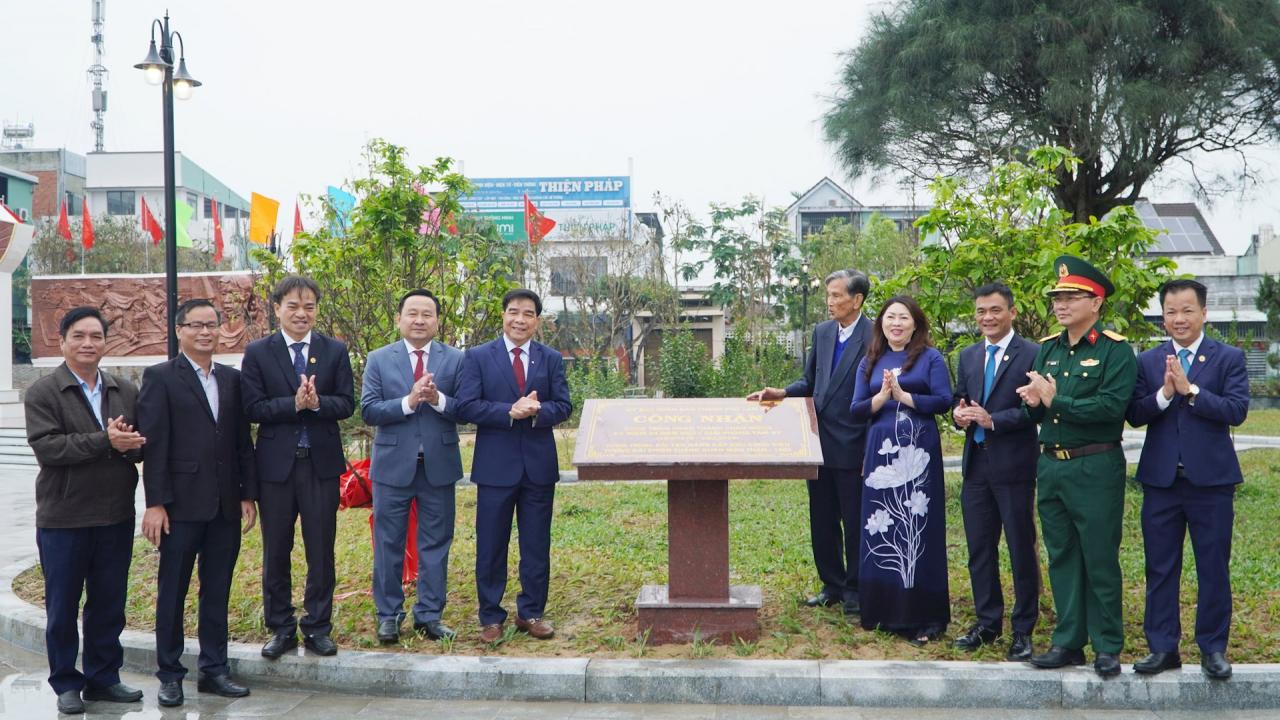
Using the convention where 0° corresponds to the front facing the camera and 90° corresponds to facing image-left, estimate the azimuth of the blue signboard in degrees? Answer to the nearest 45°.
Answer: approximately 0°

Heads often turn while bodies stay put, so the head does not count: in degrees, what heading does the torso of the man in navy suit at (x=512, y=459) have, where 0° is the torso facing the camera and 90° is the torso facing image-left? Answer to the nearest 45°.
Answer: approximately 0°

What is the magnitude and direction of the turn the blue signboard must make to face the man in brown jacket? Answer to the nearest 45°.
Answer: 0° — it already faces them

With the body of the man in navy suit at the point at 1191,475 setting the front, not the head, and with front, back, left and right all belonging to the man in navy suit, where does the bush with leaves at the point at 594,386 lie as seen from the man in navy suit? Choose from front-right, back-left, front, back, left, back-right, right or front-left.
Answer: back-right

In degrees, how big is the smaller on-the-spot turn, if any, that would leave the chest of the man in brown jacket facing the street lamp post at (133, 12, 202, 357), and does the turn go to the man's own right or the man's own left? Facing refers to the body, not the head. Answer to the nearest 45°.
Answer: approximately 135° to the man's own left

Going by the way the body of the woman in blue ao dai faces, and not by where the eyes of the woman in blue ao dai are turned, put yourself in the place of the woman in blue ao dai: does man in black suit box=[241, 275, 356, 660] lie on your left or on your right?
on your right

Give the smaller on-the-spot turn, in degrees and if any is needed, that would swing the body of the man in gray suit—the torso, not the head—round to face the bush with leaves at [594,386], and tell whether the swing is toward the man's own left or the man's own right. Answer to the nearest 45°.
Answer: approximately 180°

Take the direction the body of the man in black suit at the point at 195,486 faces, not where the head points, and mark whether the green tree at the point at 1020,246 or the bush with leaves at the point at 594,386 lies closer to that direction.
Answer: the green tree

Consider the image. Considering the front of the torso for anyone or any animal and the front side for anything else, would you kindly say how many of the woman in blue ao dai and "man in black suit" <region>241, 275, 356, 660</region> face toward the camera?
2

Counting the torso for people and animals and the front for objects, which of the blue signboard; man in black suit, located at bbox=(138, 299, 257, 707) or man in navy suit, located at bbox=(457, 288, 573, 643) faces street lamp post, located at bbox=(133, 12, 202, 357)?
the blue signboard
